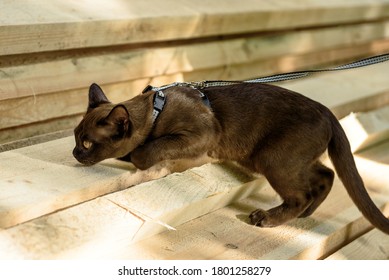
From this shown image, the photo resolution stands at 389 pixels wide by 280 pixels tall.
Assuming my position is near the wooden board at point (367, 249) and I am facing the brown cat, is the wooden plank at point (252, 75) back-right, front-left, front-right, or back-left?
front-right

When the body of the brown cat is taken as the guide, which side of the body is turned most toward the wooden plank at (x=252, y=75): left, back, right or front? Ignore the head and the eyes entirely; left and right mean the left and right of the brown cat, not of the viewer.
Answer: right

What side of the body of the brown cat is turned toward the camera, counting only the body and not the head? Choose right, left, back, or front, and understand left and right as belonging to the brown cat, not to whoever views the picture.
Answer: left

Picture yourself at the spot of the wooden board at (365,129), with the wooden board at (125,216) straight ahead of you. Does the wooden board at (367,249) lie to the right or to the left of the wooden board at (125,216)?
left

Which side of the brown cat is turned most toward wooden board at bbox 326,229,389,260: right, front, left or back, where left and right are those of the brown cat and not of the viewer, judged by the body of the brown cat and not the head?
back

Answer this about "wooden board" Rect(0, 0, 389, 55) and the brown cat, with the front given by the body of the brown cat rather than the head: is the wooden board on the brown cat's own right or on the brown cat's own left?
on the brown cat's own right
